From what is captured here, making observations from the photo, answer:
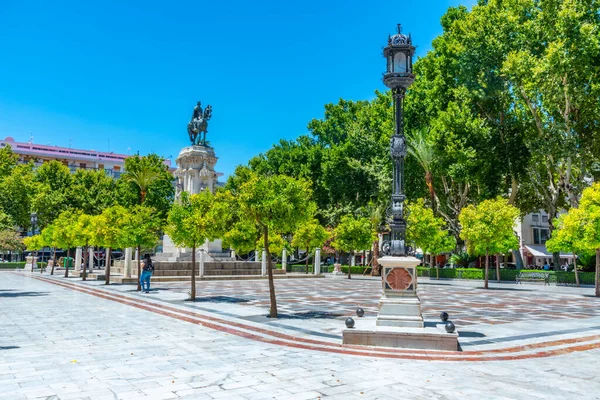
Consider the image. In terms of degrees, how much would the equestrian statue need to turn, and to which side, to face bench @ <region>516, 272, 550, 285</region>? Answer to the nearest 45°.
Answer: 0° — it already faces it

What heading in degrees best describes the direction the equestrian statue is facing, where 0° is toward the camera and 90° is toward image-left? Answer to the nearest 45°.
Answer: approximately 315°

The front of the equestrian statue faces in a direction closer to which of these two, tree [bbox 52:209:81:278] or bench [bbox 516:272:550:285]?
the bench

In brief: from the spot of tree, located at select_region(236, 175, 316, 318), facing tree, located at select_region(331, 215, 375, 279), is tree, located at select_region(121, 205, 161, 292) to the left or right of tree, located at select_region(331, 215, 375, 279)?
left

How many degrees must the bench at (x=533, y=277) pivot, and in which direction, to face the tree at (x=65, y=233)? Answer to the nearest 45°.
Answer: approximately 45° to its right
